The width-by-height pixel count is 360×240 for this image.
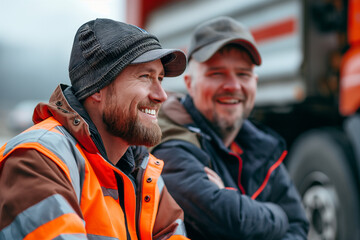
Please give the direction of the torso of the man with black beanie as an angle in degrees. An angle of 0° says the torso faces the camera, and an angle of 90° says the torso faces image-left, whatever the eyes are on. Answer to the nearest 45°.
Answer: approximately 315°

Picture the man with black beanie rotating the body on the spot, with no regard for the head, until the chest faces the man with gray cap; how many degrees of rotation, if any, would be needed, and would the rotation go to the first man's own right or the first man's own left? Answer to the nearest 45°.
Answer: approximately 90° to the first man's own left

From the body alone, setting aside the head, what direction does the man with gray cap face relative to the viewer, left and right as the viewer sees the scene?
facing the viewer and to the right of the viewer

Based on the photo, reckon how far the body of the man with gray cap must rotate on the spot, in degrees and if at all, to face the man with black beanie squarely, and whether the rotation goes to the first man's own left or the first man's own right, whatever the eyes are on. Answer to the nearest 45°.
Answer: approximately 90° to the first man's own right

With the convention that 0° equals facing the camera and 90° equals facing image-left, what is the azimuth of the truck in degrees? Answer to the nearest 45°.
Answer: approximately 315°

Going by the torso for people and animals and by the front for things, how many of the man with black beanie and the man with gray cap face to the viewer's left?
0

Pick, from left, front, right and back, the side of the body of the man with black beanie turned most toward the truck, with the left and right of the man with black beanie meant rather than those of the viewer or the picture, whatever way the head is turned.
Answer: left
